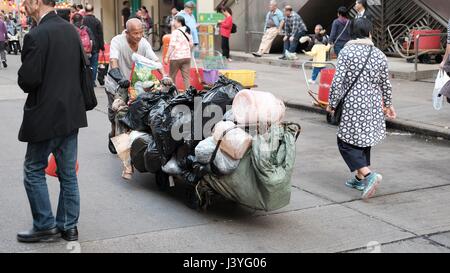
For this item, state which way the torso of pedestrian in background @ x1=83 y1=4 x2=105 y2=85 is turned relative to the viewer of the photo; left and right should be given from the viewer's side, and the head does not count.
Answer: facing away from the viewer

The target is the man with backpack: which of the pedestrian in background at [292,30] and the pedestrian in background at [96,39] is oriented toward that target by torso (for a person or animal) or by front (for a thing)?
the pedestrian in background at [292,30]

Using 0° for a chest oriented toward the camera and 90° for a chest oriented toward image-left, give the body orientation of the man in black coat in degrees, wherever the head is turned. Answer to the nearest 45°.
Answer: approximately 135°

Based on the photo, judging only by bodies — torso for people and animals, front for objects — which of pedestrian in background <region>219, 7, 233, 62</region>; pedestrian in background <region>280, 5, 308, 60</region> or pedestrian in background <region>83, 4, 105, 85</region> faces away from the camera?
pedestrian in background <region>83, 4, 105, 85</region>

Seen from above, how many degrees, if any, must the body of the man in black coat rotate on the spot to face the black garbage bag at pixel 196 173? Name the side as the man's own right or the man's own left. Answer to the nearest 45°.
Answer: approximately 135° to the man's own right

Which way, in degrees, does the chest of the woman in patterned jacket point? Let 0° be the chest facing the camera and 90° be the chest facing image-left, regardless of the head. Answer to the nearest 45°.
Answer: approximately 135°
